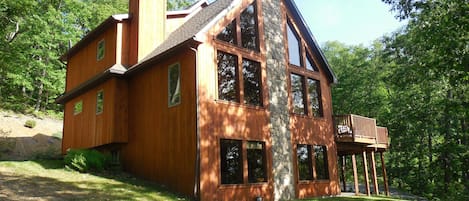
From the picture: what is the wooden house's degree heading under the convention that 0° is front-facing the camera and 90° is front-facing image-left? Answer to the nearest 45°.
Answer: approximately 315°

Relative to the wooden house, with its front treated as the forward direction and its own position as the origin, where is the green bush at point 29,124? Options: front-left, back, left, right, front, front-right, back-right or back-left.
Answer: back
